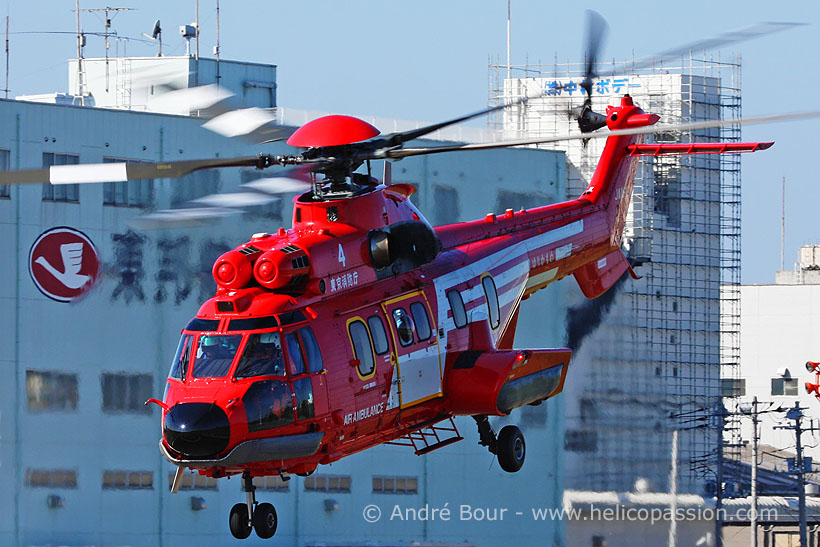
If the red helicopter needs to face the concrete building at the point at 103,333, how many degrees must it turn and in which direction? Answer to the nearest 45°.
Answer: approximately 135° to its right

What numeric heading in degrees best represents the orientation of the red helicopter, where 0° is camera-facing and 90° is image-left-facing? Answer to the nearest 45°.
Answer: approximately 45°
